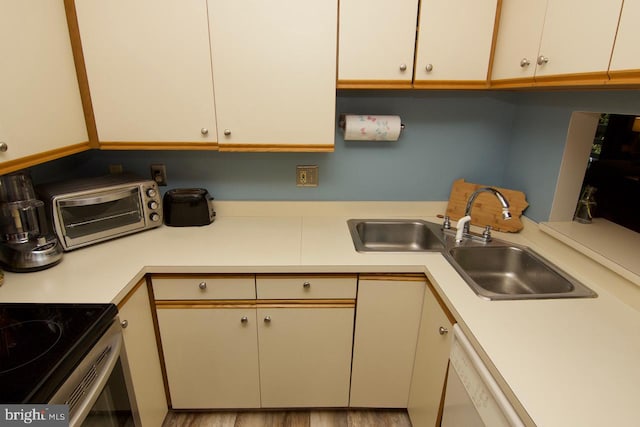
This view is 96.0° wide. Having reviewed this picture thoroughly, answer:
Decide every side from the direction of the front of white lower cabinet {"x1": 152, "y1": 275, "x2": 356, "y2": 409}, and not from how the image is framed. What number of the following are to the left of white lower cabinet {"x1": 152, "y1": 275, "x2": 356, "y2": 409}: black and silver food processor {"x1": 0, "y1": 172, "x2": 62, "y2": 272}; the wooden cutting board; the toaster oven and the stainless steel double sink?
2

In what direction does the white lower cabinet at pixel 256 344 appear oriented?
toward the camera

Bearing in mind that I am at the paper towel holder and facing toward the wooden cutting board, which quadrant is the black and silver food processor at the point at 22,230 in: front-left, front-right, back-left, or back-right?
back-right

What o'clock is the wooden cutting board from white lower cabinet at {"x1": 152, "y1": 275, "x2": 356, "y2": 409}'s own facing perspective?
The wooden cutting board is roughly at 9 o'clock from the white lower cabinet.

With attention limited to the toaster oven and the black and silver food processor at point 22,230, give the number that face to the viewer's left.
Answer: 0

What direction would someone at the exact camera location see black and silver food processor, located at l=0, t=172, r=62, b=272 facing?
facing the viewer and to the right of the viewer

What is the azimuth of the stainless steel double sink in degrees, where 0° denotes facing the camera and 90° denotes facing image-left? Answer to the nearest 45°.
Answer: approximately 45°

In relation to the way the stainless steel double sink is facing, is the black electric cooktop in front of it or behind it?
in front

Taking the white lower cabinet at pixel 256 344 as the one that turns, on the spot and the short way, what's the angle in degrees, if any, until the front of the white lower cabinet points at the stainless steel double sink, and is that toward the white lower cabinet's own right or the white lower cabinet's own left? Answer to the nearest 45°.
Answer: approximately 90° to the white lower cabinet's own left

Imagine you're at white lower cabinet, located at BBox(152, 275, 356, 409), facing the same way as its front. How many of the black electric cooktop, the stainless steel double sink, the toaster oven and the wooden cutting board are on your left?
2
